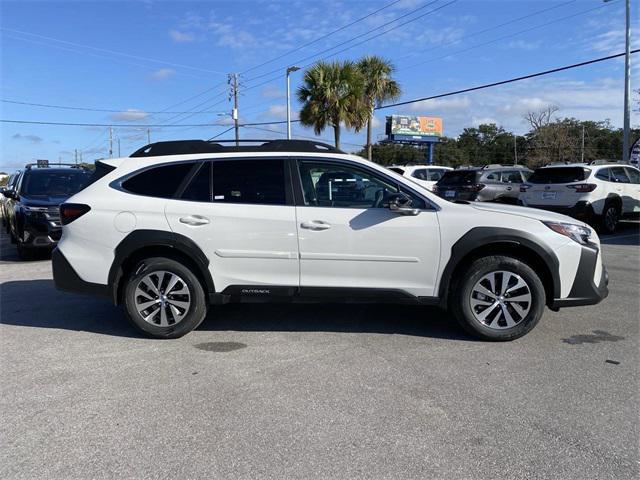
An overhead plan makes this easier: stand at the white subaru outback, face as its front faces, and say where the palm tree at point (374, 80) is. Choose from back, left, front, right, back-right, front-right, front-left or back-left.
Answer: left

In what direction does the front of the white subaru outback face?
to the viewer's right

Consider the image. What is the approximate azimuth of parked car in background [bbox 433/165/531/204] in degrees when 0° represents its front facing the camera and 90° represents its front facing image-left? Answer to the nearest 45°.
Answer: approximately 225°

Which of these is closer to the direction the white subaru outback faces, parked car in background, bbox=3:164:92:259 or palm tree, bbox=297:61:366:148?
the palm tree

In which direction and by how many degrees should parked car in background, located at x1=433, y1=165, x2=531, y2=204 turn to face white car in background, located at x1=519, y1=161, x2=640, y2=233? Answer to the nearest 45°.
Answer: approximately 90° to its right

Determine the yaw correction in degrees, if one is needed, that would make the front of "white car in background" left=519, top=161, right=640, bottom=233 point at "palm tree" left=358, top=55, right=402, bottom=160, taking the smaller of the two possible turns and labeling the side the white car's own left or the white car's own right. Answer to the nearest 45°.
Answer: approximately 90° to the white car's own left

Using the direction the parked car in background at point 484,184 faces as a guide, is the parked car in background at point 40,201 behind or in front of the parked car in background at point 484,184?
behind

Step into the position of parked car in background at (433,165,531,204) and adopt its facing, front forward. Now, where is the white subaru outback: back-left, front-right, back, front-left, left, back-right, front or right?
back-right

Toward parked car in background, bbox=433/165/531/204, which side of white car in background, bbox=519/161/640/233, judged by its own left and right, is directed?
left

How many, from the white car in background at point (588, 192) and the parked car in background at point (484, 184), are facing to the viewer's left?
0

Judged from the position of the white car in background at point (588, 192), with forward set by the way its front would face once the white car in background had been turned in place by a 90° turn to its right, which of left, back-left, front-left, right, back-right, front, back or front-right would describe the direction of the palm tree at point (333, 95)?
back

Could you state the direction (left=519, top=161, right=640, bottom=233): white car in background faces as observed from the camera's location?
facing away from the viewer and to the right of the viewer

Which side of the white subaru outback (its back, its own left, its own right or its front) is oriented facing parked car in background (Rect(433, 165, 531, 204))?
left
